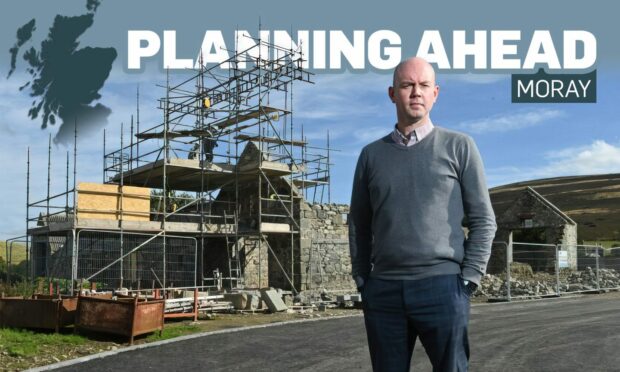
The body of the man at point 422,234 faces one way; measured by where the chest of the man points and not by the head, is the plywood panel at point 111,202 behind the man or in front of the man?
behind

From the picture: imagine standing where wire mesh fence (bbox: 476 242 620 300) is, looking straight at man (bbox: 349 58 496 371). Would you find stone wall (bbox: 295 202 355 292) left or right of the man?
right

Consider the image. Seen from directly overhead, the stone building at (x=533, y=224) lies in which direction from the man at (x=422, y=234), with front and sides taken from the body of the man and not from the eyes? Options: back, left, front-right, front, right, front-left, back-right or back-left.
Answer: back

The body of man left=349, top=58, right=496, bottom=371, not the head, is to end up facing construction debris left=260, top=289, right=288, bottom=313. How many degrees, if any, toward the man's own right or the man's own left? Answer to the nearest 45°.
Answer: approximately 180°

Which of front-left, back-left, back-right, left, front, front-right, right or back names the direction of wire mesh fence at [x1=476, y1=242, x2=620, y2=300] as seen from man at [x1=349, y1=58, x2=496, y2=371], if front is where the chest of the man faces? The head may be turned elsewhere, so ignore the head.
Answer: back

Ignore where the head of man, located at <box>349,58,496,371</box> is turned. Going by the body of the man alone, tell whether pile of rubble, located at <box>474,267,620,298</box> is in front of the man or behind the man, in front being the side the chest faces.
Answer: behind

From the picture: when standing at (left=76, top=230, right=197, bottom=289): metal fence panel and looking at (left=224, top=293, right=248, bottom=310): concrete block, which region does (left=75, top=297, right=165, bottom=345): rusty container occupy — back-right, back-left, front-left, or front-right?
front-right

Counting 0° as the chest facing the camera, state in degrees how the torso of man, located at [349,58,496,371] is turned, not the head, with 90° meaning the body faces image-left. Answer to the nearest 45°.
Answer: approximately 0°

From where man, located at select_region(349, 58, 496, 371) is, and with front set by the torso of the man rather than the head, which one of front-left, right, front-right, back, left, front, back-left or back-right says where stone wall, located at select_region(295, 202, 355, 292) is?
back

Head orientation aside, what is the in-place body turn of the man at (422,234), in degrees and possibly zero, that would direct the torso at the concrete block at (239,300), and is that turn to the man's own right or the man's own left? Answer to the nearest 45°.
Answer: approximately 180°
